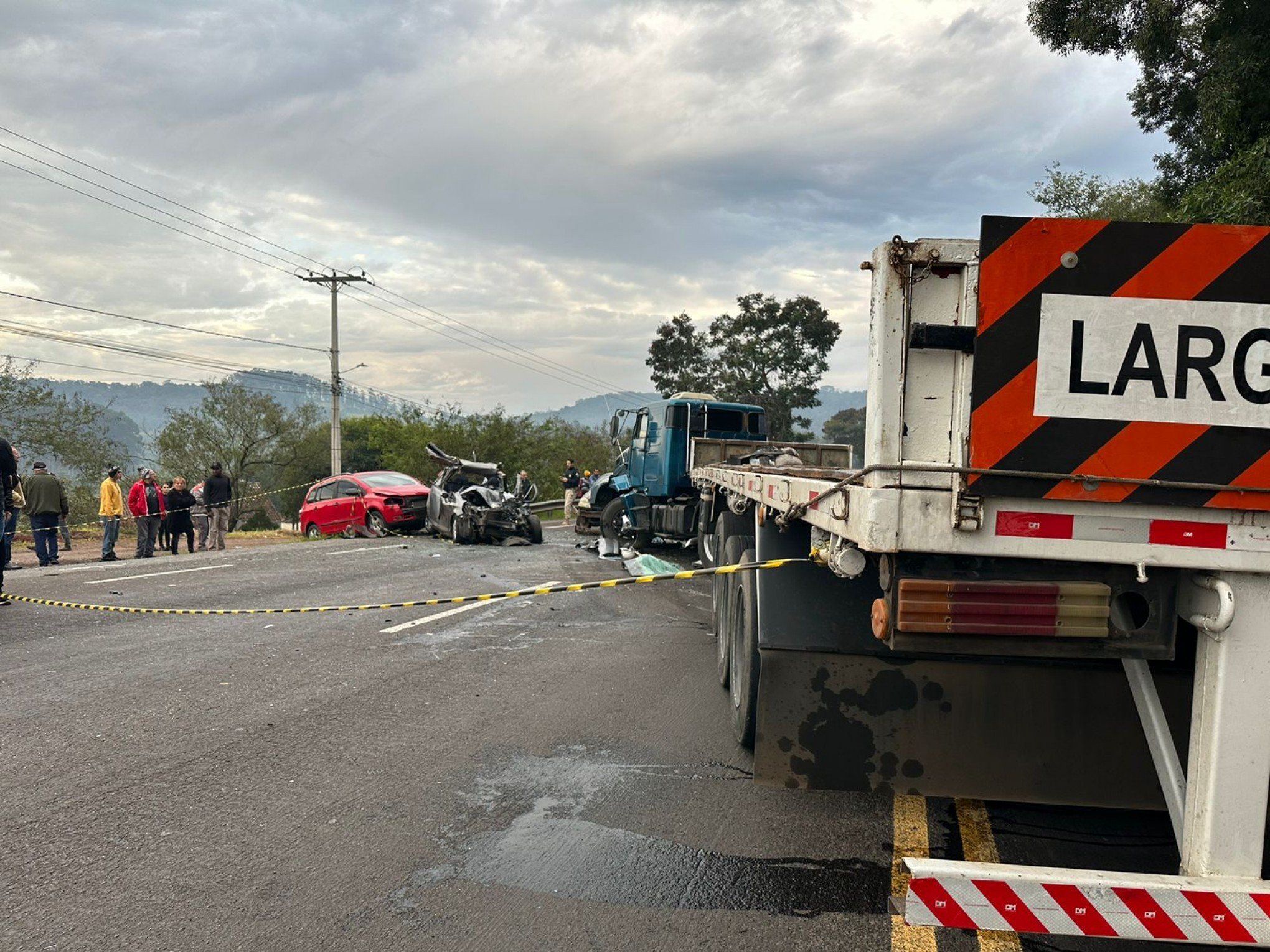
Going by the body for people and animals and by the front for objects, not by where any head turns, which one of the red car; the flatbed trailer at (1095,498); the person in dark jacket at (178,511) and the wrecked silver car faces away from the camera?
the flatbed trailer

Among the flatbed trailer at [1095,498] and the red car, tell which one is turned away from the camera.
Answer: the flatbed trailer

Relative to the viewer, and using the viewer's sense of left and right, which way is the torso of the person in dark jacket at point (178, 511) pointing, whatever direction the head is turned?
facing the viewer

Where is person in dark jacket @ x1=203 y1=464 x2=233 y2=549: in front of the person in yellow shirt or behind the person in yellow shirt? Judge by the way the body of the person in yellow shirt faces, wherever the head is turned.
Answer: in front

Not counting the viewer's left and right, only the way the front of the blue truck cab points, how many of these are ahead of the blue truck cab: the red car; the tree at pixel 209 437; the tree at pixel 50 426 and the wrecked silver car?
4

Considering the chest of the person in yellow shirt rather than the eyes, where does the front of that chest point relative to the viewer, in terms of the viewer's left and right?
facing to the right of the viewer

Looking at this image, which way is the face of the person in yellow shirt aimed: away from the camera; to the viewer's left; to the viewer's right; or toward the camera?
to the viewer's right

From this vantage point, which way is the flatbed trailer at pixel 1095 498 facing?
away from the camera

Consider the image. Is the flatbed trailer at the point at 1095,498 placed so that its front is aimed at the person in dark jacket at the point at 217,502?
no

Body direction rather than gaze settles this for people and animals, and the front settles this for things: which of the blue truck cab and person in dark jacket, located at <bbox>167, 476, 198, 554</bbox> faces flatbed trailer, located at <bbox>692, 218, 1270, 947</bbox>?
the person in dark jacket

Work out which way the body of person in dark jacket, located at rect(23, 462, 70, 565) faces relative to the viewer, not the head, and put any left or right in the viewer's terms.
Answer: facing away from the viewer
